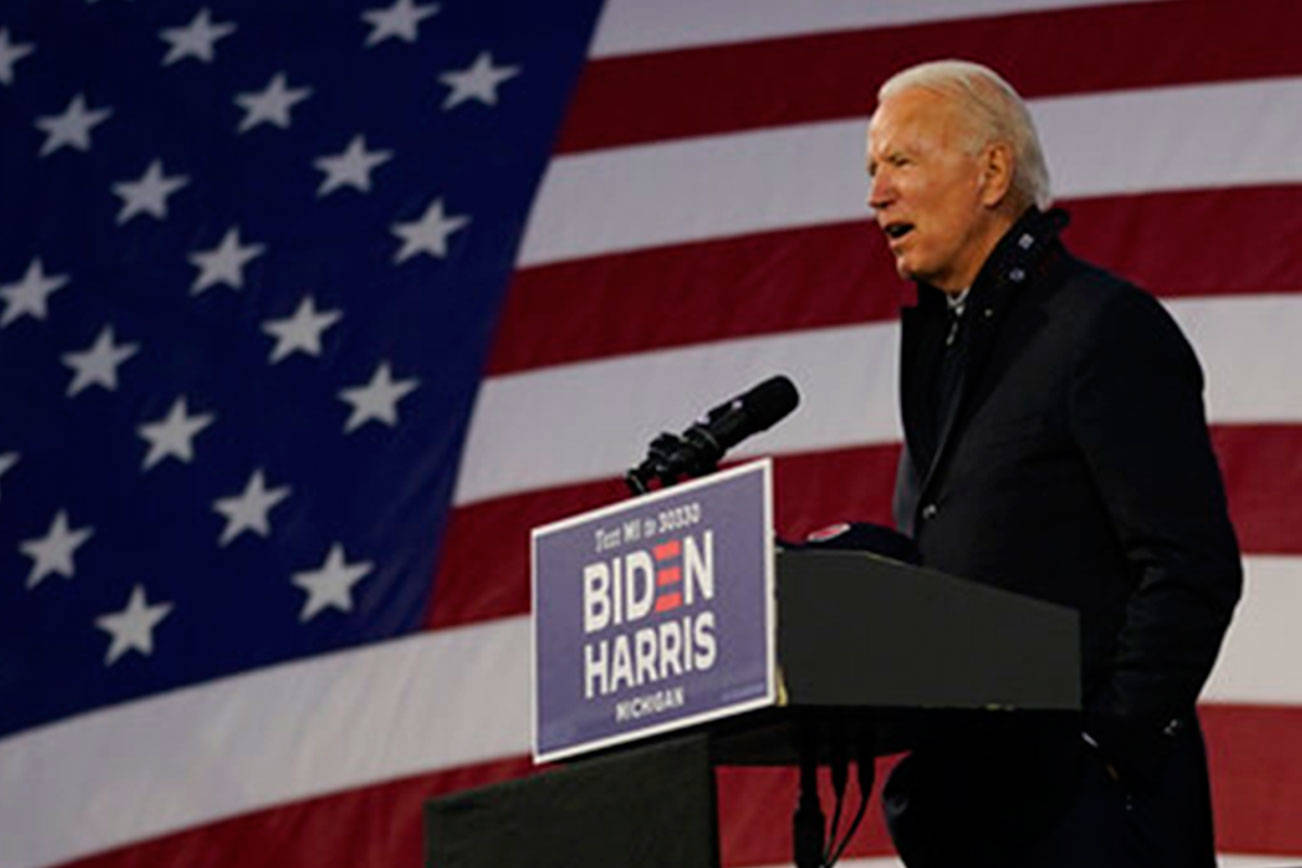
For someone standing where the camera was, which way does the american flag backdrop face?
facing the viewer

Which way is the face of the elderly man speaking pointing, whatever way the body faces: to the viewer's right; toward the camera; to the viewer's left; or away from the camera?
to the viewer's left

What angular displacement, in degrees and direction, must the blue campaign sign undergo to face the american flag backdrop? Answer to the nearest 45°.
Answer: approximately 135° to its right

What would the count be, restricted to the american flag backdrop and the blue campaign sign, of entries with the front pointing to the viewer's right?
0

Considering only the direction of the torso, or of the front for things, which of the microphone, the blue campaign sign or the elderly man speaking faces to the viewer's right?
the microphone

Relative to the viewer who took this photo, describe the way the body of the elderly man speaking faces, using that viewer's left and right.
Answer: facing the viewer and to the left of the viewer

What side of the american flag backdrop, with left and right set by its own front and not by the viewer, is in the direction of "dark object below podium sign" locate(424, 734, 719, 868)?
front

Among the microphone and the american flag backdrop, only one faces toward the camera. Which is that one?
the american flag backdrop

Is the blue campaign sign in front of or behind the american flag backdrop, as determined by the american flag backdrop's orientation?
in front

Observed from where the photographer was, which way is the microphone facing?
facing to the right of the viewer

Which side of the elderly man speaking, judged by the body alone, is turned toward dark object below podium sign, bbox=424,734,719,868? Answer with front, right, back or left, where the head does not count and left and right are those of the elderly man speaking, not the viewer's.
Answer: front

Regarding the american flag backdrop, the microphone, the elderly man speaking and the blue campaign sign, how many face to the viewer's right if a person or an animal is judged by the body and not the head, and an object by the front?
1
